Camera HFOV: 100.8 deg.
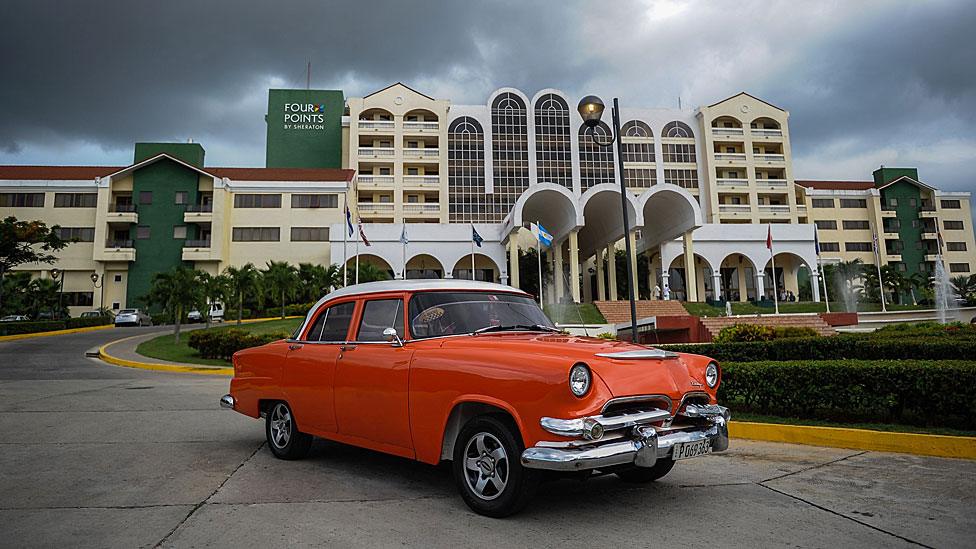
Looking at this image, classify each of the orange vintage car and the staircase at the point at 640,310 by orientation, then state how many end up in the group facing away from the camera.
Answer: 0

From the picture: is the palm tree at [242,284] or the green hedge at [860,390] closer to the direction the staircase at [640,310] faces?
the green hedge

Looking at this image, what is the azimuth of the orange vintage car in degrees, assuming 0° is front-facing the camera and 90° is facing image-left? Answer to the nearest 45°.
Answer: approximately 315°

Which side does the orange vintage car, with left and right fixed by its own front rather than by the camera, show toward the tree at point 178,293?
back

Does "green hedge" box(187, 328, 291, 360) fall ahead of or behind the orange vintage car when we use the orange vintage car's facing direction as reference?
behind

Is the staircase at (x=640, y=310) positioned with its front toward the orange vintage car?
yes

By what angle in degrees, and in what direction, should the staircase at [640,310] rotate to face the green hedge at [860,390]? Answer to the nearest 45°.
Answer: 0° — it already faces it

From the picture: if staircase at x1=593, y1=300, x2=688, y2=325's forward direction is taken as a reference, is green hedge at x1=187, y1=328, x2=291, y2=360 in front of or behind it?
in front

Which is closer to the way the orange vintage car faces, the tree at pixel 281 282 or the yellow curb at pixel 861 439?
the yellow curb

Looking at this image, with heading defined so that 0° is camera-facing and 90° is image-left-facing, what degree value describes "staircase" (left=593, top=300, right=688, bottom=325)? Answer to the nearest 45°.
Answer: approximately 0°
